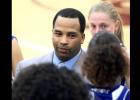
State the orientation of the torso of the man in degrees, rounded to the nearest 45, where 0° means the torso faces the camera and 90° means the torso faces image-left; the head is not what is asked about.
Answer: approximately 0°
